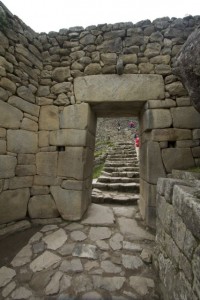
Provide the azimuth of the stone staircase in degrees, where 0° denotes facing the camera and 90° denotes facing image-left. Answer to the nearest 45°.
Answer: approximately 0°

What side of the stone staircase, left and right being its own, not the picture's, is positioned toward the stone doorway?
front

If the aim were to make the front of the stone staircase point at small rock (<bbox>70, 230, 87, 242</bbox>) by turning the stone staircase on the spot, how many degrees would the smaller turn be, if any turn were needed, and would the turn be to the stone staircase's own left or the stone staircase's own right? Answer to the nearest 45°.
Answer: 0° — it already faces it

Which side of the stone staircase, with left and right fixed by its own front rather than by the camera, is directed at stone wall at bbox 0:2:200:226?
front
